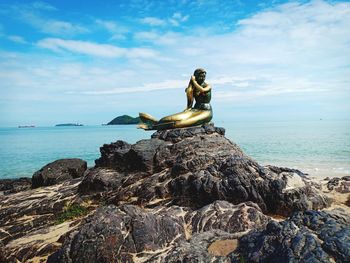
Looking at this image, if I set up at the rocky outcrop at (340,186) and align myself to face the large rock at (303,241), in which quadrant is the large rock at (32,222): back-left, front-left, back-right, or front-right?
front-right

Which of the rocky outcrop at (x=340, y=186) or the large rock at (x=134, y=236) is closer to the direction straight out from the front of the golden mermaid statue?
the large rock

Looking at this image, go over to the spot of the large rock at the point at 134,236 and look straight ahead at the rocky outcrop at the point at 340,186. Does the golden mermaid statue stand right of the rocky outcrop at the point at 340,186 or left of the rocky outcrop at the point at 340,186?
left

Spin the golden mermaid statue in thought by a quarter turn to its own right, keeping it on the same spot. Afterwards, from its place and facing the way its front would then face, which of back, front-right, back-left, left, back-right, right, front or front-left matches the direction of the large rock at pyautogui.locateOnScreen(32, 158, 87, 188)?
front-left

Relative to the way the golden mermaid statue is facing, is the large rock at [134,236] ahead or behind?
ahead

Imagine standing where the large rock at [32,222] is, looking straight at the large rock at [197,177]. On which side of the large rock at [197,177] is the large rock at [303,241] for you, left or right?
right

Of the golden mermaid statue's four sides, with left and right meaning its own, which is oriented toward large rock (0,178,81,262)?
front

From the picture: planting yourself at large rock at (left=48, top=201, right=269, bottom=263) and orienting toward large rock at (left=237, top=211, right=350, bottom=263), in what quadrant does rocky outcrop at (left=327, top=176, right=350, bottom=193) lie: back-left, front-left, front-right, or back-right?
front-left

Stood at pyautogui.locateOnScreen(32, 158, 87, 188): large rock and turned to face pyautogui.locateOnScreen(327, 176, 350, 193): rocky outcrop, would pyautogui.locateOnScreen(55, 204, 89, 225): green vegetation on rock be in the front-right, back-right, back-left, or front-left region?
front-right

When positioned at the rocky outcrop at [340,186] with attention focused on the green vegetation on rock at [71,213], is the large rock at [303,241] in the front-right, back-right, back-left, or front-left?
front-left

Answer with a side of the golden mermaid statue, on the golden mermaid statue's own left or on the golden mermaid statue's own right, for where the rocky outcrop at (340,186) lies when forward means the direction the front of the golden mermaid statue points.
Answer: on the golden mermaid statue's own left

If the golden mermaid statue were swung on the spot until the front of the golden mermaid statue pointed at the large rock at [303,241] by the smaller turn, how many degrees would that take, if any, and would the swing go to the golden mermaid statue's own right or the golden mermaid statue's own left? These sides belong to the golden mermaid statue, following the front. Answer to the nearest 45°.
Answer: approximately 45° to the golden mermaid statue's own left

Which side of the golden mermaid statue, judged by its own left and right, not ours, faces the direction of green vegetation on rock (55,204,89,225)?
front
